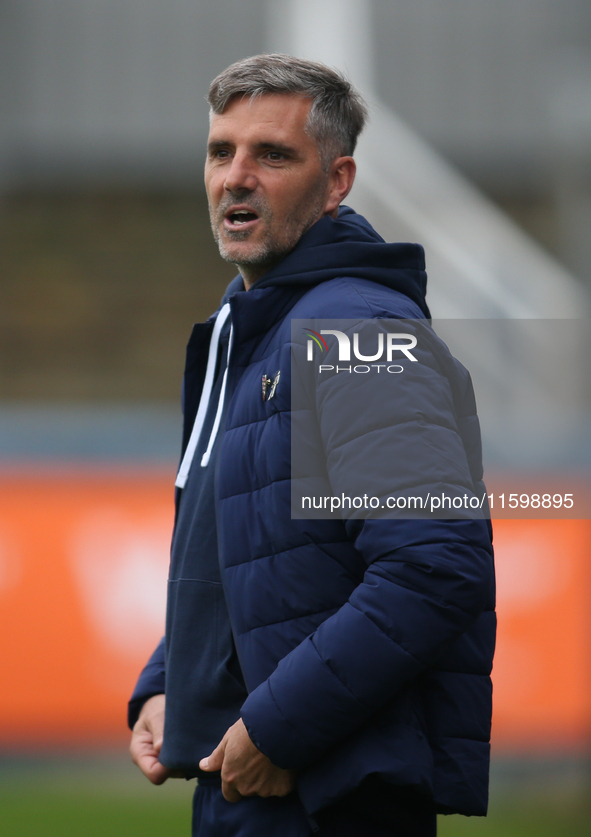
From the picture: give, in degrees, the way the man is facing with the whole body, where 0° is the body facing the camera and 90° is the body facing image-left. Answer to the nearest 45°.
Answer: approximately 45°
